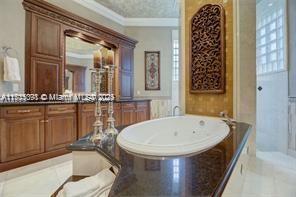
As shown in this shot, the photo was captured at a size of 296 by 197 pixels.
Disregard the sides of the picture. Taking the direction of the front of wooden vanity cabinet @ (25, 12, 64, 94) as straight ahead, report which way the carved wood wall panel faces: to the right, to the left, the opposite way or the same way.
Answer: to the right

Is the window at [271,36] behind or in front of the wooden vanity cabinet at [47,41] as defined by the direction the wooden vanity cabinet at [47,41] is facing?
in front

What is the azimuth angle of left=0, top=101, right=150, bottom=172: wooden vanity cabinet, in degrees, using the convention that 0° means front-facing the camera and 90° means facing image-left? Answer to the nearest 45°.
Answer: approximately 315°

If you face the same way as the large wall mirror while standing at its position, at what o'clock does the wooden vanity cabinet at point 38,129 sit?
The wooden vanity cabinet is roughly at 2 o'clock from the large wall mirror.

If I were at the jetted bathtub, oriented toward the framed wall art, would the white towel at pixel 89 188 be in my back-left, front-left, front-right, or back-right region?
back-left

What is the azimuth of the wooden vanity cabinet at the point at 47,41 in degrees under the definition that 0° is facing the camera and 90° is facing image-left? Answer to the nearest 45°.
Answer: approximately 315°

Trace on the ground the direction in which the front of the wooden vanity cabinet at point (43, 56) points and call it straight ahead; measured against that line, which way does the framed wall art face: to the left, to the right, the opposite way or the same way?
to the right

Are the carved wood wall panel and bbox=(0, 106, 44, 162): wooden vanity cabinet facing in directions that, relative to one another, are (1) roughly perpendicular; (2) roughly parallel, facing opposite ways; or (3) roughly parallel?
roughly perpendicular

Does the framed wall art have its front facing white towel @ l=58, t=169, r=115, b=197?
yes

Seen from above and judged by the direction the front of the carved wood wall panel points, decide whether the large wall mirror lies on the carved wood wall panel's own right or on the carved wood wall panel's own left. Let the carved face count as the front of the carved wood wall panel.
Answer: on the carved wood wall panel's own right
